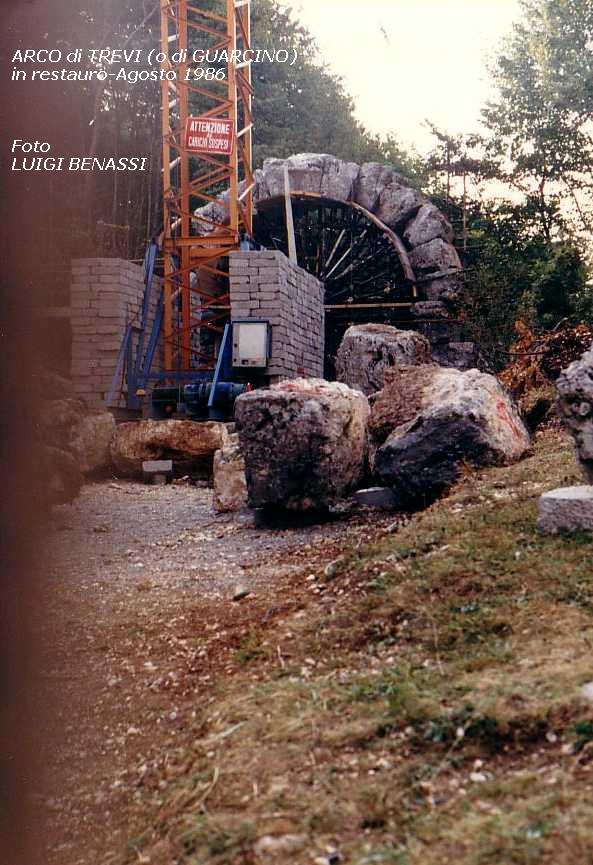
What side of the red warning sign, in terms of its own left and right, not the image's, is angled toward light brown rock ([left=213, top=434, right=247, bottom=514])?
front

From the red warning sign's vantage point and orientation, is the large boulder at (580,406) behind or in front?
in front

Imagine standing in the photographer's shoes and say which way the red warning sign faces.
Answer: facing the viewer

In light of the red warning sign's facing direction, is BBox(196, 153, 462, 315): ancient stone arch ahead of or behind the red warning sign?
behind

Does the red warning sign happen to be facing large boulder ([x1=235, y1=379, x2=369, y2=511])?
yes

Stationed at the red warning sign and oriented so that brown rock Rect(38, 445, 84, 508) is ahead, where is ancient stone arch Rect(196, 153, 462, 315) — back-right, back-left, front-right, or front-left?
back-left

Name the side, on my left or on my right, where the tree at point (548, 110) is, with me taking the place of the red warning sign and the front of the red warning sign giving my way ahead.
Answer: on my left

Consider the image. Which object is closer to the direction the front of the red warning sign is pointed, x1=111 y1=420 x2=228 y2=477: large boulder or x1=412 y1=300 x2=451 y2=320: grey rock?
the large boulder

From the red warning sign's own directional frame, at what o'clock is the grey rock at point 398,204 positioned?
The grey rock is roughly at 7 o'clock from the red warning sign.

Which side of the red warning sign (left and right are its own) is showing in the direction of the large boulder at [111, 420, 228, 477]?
front
